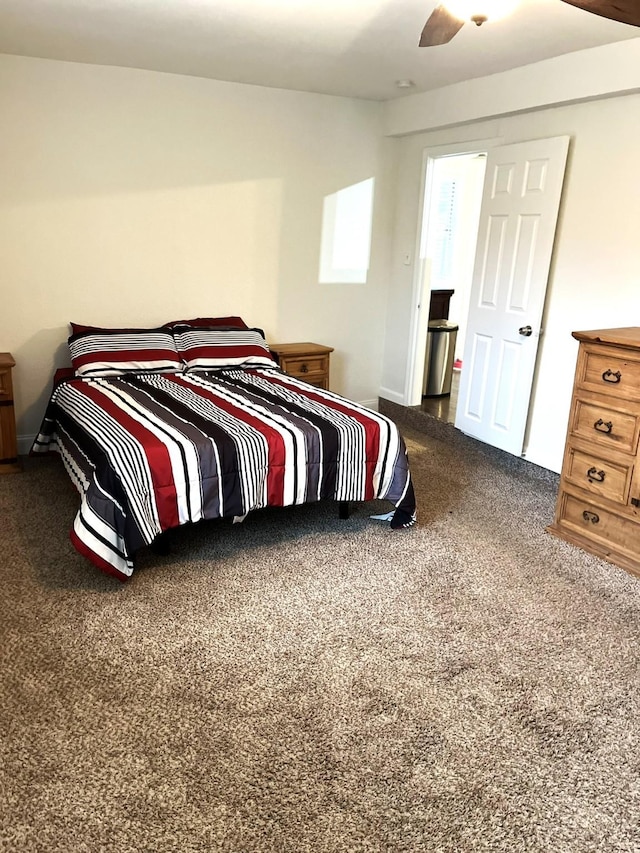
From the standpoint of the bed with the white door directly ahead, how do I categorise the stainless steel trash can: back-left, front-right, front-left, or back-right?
front-left

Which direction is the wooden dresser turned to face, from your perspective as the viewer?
facing the viewer and to the left of the viewer

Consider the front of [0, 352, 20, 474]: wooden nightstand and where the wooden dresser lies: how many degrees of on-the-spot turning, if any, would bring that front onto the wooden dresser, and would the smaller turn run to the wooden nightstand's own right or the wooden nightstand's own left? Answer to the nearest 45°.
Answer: approximately 45° to the wooden nightstand's own left

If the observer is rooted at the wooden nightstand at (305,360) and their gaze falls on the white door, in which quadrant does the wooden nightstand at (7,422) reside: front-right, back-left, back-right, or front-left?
back-right

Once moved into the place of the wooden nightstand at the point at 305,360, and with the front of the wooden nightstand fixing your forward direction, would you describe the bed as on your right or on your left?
on your right

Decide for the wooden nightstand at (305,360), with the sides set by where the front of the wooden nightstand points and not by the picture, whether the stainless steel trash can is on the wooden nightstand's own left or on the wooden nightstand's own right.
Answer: on the wooden nightstand's own left

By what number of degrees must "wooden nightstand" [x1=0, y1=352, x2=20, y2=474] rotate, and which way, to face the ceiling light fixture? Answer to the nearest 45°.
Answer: approximately 45° to its left

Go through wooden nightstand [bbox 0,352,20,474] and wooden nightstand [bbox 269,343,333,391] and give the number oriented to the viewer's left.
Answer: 0

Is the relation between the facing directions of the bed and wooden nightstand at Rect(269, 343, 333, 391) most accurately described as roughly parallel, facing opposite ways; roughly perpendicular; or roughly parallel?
roughly parallel

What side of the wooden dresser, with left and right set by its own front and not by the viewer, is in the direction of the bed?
front

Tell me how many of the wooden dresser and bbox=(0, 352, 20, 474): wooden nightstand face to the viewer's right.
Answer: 0

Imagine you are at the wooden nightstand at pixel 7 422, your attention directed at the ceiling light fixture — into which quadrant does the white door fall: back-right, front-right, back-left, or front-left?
front-left

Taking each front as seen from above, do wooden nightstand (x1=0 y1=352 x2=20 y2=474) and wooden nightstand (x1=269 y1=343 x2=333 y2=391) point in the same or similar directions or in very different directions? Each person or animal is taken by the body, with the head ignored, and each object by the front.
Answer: same or similar directions

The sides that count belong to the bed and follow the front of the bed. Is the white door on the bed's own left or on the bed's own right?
on the bed's own left

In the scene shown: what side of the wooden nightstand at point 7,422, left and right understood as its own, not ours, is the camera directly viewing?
front

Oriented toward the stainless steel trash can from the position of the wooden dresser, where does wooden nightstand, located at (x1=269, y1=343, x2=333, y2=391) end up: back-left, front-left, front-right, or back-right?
front-left

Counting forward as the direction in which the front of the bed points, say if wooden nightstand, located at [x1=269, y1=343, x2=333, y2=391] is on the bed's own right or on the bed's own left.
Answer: on the bed's own left

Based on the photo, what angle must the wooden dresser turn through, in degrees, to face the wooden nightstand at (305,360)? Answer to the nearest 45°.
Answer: approximately 90° to its right

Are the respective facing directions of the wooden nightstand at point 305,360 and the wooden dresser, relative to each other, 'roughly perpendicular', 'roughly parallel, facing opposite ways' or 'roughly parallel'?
roughly perpendicular
